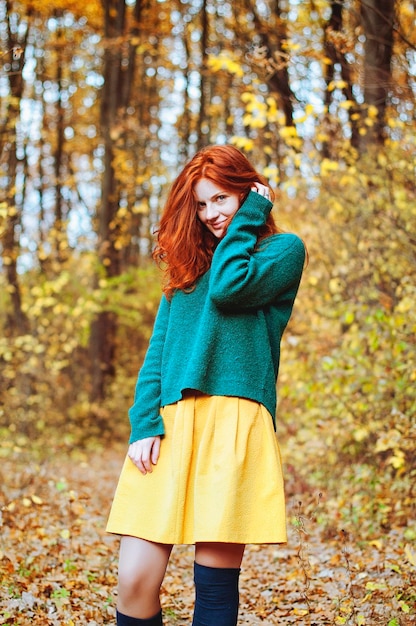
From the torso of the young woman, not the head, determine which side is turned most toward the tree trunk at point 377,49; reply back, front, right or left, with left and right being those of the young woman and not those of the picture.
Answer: back

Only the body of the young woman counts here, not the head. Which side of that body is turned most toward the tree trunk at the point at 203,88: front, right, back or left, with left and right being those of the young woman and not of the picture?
back

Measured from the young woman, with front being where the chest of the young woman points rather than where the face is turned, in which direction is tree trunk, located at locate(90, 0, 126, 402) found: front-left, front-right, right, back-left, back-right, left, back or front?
back

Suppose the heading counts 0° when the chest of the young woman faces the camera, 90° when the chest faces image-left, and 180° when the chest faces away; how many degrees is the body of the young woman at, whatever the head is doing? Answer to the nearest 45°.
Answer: approximately 0°

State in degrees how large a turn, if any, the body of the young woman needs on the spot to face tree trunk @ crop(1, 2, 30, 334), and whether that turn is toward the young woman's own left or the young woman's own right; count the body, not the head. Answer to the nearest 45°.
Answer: approximately 180°
